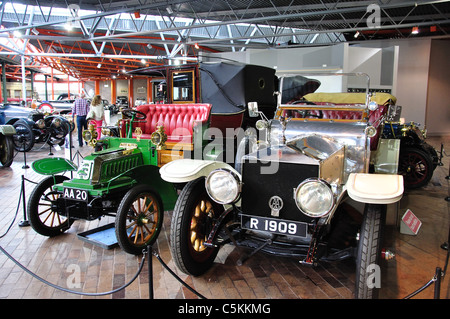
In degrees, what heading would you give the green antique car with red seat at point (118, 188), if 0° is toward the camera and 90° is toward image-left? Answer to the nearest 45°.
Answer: approximately 45°

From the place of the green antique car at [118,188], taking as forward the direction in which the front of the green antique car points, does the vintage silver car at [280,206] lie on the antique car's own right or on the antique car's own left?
on the antique car's own left
